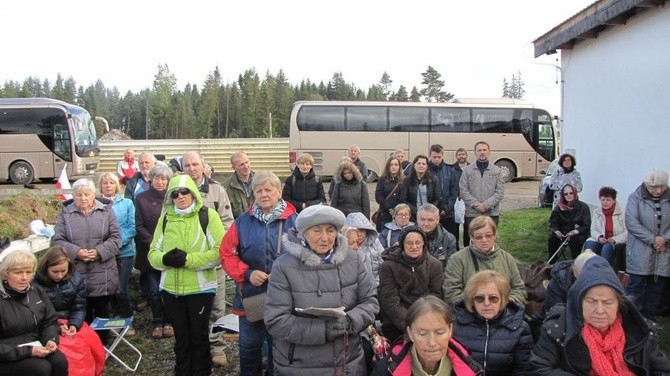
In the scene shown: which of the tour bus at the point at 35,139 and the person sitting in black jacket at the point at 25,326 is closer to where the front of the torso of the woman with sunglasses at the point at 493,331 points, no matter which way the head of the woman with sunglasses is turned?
the person sitting in black jacket

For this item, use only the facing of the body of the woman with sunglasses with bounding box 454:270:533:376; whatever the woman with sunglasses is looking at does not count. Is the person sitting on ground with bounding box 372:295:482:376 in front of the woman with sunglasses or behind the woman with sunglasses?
in front

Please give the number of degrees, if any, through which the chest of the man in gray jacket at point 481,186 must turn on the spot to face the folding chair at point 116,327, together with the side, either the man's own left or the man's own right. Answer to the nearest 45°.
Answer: approximately 45° to the man's own right

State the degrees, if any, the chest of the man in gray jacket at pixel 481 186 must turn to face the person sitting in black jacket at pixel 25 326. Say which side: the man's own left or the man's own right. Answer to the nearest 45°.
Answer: approximately 45° to the man's own right

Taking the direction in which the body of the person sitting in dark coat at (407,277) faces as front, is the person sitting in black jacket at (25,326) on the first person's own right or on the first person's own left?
on the first person's own right

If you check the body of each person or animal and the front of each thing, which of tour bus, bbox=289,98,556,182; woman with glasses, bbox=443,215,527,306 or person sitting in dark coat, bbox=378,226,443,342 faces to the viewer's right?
the tour bus

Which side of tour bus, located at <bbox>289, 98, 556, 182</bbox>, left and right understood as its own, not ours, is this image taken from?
right

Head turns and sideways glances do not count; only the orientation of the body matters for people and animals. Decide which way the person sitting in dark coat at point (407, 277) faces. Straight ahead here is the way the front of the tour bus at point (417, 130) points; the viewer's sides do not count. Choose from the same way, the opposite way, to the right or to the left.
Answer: to the right

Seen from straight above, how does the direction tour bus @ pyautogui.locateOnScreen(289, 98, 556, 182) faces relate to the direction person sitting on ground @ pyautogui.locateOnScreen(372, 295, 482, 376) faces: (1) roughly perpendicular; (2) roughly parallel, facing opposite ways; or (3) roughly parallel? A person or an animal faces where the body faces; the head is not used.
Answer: roughly perpendicular

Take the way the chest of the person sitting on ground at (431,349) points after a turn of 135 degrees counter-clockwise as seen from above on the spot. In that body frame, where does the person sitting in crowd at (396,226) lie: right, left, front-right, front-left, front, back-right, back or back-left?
front-left

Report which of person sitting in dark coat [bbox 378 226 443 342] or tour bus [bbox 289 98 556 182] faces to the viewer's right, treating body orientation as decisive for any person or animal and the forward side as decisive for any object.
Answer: the tour bus
